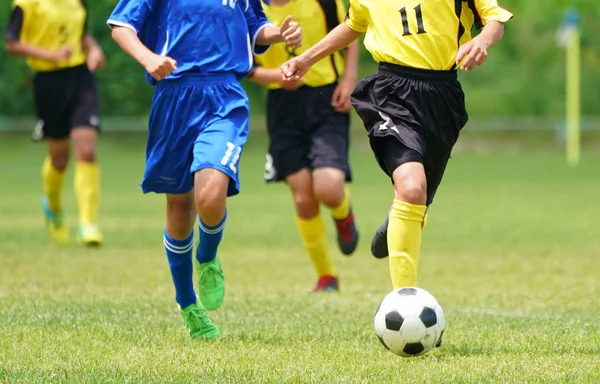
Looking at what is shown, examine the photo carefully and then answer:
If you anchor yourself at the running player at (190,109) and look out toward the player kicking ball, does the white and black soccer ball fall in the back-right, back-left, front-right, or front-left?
front-right

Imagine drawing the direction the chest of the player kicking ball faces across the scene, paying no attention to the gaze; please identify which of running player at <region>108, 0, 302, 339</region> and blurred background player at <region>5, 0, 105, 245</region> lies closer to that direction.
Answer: the running player

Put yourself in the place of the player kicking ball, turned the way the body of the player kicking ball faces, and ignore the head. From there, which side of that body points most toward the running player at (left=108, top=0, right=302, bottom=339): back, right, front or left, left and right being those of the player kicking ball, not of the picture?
right

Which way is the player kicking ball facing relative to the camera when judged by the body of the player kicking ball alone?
toward the camera

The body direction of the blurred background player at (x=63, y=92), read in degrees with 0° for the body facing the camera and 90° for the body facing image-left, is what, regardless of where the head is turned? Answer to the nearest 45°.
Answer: approximately 0°

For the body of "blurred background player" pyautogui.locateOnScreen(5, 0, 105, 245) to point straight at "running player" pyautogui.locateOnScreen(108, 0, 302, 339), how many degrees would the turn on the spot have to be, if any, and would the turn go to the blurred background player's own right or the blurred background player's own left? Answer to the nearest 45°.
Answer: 0° — they already face them

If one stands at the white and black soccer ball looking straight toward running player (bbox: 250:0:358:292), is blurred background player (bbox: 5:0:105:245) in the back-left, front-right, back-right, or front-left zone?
front-left

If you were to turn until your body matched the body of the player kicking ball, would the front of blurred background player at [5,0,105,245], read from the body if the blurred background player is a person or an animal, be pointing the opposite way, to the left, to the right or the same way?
the same way

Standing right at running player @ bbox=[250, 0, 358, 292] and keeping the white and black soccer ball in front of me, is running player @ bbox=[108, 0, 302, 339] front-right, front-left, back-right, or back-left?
front-right

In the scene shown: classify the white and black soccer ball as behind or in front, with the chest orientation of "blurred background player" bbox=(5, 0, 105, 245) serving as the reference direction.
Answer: in front

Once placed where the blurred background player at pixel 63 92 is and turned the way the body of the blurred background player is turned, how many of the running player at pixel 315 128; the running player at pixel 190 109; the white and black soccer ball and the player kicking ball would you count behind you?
0
